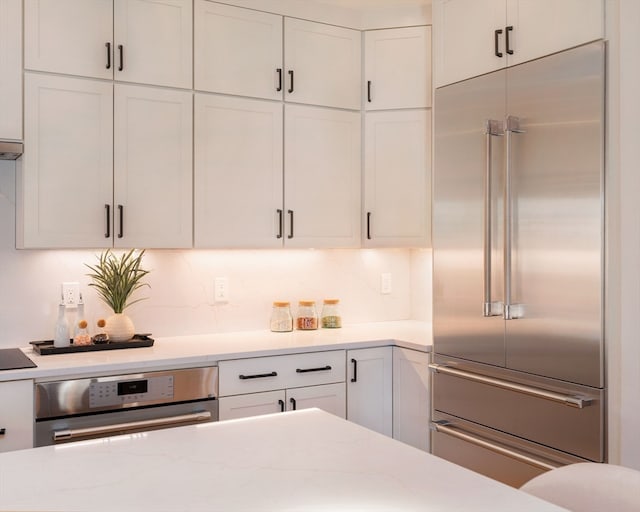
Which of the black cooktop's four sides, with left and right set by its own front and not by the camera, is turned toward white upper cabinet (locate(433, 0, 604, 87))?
left

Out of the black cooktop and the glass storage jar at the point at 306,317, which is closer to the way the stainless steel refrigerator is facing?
the black cooktop

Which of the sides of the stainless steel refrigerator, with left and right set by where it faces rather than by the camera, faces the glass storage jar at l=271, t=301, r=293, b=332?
right

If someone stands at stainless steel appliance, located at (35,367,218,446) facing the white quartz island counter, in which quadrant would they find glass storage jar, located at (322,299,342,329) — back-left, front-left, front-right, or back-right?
back-left

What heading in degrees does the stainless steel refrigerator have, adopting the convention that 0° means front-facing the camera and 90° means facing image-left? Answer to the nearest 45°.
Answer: approximately 45°

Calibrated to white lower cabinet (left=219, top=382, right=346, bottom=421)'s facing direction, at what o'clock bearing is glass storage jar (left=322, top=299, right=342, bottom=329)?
The glass storage jar is roughly at 8 o'clock from the white lower cabinet.

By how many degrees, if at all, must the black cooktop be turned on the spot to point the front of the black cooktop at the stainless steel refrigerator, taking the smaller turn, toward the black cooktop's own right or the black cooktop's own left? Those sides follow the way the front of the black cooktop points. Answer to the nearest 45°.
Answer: approximately 45° to the black cooktop's own left
